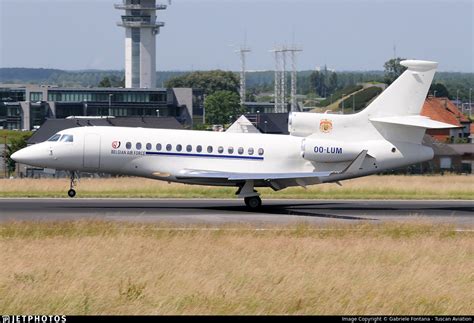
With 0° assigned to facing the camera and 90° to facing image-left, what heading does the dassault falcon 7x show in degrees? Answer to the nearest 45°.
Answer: approximately 90°
